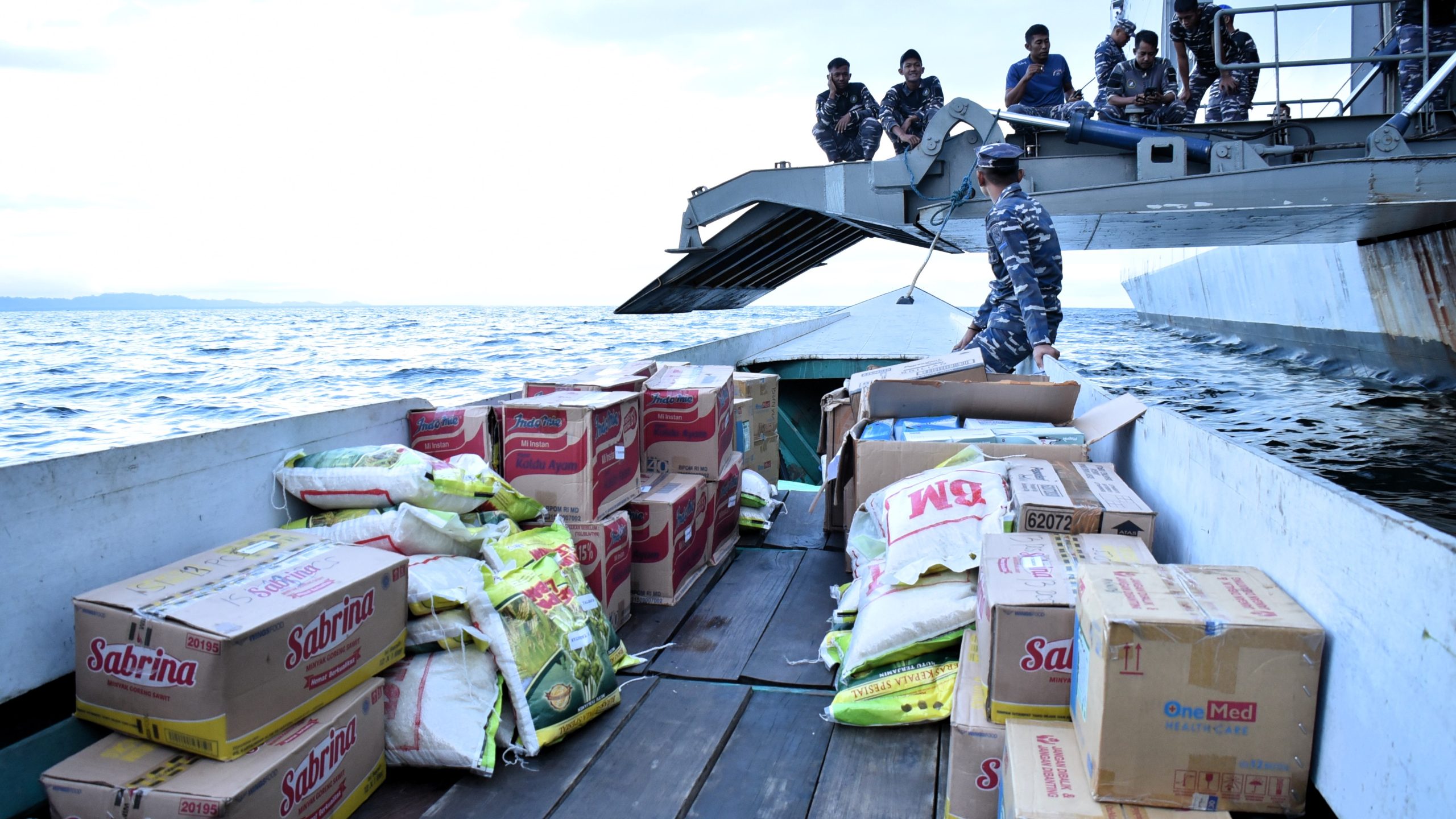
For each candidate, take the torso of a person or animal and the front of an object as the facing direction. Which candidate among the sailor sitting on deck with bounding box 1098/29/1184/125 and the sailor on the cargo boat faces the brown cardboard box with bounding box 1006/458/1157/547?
the sailor sitting on deck

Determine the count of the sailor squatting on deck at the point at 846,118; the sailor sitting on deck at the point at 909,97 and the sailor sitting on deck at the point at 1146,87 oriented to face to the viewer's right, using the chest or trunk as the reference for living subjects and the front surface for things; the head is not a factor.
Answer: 0

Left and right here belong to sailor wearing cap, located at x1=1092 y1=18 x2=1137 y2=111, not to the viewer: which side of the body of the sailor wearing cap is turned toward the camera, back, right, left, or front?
right

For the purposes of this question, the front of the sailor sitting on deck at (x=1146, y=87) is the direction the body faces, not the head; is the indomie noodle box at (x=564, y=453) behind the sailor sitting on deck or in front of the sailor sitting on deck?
in front

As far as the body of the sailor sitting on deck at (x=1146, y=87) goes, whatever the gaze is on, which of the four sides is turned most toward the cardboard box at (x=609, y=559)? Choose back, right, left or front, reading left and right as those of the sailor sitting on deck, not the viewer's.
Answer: front

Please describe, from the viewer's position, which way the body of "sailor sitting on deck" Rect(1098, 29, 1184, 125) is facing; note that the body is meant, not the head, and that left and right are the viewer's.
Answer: facing the viewer

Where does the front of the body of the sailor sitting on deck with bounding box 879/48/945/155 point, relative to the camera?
toward the camera

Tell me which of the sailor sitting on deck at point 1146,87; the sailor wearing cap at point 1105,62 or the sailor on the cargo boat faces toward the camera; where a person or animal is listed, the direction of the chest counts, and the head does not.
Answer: the sailor sitting on deck

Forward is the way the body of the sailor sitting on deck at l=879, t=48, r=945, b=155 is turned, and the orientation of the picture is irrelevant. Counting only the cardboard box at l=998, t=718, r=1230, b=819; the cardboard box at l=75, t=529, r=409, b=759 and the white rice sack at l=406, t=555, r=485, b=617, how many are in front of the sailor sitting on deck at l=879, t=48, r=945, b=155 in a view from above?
3

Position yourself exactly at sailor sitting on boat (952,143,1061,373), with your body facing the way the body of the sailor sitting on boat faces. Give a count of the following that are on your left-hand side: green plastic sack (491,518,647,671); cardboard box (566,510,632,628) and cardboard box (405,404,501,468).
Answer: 3

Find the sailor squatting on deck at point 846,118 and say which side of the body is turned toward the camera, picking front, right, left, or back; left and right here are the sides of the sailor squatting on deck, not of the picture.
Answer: front
